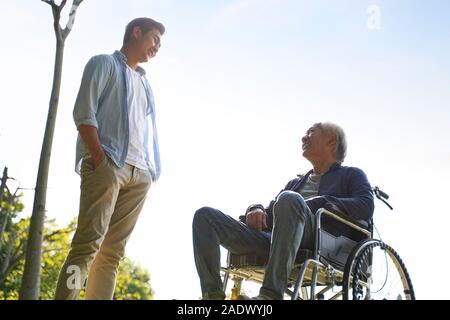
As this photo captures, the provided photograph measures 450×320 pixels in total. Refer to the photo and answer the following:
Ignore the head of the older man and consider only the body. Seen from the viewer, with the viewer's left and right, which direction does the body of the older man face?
facing the viewer and to the left of the viewer

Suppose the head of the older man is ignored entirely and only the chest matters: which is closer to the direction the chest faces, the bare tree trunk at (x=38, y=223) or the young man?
the young man

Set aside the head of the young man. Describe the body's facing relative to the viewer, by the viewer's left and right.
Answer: facing the viewer and to the right of the viewer

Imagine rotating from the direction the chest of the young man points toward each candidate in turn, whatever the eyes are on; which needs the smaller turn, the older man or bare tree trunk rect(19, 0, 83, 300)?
the older man

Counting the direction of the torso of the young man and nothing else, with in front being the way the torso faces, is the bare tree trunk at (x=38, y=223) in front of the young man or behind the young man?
behind

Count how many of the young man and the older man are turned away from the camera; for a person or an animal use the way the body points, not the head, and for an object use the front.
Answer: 0

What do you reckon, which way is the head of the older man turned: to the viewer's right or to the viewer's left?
to the viewer's left

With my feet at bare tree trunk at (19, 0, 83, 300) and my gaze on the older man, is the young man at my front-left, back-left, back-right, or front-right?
front-right

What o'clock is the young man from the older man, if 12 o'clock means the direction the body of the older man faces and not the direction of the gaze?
The young man is roughly at 1 o'clock from the older man.
